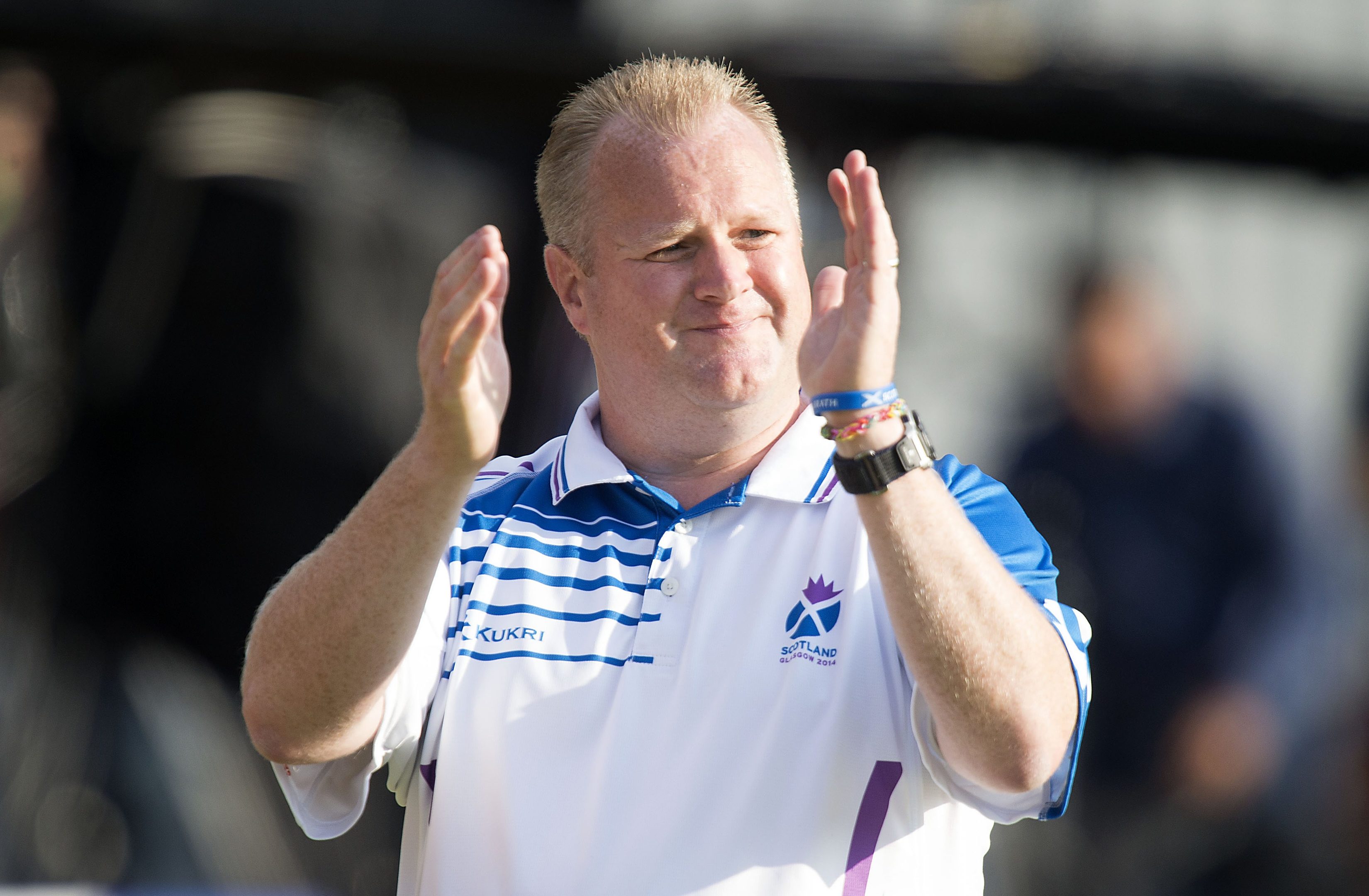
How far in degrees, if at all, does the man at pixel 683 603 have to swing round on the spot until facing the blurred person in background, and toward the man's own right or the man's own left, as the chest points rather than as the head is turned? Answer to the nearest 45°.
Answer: approximately 135° to the man's own left

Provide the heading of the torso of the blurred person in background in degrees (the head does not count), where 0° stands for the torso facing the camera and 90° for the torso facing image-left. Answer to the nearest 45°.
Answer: approximately 0°

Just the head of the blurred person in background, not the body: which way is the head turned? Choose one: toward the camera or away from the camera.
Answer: toward the camera

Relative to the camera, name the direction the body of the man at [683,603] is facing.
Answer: toward the camera

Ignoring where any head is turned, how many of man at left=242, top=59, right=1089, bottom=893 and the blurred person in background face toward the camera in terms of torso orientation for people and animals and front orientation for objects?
2

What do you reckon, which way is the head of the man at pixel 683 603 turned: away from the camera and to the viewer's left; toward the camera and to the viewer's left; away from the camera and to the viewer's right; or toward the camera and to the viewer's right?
toward the camera and to the viewer's right

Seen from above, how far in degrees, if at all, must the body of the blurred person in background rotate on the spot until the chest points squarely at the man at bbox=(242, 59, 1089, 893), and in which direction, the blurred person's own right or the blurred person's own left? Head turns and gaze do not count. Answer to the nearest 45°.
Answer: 0° — they already face them

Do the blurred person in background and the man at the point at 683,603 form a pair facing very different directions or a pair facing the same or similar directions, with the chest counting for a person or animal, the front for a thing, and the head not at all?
same or similar directions
